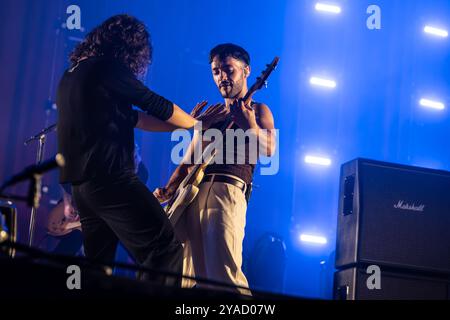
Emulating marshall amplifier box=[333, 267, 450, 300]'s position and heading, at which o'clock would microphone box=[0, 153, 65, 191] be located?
The microphone is roughly at 2 o'clock from the marshall amplifier.

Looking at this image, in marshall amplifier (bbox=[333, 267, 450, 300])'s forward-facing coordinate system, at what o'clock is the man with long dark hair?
The man with long dark hair is roughly at 3 o'clock from the marshall amplifier.

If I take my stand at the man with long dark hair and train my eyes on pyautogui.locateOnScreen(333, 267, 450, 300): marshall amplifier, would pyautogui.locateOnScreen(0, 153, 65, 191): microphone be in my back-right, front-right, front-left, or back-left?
back-right

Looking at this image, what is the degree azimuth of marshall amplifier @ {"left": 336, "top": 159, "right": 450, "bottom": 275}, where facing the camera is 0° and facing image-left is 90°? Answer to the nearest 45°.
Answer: approximately 315°

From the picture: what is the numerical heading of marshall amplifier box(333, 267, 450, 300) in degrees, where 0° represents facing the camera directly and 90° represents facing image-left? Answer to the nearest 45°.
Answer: approximately 315°

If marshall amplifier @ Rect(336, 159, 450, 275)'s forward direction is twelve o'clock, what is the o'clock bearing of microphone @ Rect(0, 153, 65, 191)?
The microphone is roughly at 2 o'clock from the marshall amplifier.

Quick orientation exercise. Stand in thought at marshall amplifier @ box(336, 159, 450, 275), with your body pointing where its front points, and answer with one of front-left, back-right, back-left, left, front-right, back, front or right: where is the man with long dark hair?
right

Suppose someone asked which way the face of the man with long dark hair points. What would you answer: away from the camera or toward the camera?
away from the camera
